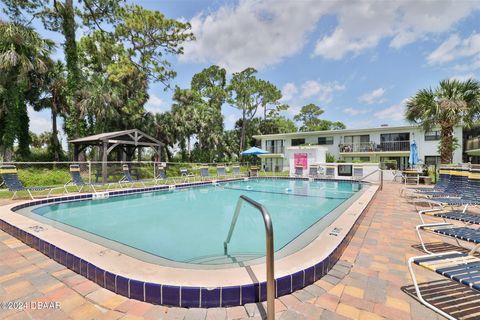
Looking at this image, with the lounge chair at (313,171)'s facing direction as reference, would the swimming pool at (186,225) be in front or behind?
in front

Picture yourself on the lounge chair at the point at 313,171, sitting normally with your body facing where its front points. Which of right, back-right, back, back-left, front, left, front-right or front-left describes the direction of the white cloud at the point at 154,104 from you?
right

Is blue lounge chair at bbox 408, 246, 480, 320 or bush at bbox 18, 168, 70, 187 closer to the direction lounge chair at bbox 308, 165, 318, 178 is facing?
the blue lounge chair

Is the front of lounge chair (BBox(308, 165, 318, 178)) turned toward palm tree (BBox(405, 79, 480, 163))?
no

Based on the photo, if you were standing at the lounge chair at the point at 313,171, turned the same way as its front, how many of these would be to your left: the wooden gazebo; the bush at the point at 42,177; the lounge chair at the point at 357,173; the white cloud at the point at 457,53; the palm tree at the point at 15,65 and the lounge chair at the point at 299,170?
2

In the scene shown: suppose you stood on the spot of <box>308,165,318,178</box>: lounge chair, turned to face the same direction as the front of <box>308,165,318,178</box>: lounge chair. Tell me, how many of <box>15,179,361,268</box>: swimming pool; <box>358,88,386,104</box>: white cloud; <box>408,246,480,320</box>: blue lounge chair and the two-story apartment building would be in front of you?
2

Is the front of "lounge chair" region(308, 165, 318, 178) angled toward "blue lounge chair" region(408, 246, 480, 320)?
yes

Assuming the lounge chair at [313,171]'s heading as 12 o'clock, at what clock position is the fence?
The fence is roughly at 2 o'clock from the lounge chair.

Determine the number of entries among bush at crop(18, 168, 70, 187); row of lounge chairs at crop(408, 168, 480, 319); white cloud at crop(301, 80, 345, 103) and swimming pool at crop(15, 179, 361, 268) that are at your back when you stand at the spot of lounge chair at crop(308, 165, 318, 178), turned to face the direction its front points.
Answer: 1

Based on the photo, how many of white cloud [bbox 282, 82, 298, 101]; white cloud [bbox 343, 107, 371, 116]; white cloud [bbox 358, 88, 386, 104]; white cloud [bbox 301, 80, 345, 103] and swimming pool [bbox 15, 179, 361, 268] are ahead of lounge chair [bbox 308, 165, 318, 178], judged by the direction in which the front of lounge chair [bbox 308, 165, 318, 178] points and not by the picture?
1

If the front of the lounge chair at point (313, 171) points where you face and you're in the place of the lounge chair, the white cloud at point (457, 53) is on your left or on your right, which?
on your left

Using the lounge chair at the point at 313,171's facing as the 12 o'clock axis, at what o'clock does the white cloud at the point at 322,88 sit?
The white cloud is roughly at 6 o'clock from the lounge chair.

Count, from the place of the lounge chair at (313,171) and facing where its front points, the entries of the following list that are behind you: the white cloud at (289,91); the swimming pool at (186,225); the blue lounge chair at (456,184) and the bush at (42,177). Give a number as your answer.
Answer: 1

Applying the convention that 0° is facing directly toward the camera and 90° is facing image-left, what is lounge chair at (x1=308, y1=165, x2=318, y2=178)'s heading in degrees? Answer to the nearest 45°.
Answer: approximately 0°

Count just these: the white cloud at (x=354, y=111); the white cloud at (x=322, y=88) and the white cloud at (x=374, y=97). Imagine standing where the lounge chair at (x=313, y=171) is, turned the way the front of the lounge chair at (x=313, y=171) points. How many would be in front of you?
0

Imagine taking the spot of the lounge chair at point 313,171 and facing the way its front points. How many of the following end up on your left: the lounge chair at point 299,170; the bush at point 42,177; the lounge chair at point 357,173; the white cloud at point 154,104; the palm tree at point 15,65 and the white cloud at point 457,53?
2

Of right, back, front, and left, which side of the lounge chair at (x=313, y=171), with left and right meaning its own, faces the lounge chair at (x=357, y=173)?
left
